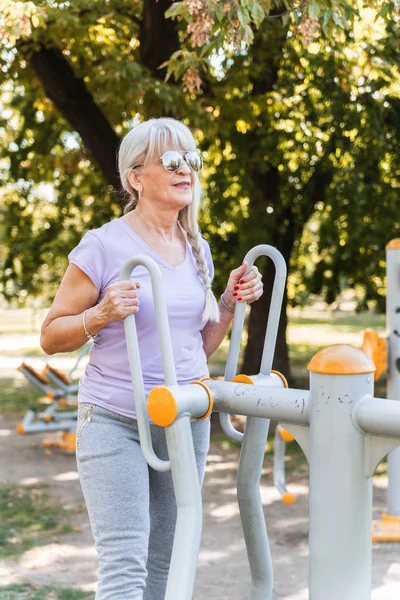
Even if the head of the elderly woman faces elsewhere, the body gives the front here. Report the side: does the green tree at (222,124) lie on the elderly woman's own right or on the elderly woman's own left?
on the elderly woman's own left

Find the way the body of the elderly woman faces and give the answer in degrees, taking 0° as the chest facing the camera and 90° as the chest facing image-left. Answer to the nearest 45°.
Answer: approximately 315°

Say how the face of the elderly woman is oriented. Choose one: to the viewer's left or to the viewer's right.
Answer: to the viewer's right

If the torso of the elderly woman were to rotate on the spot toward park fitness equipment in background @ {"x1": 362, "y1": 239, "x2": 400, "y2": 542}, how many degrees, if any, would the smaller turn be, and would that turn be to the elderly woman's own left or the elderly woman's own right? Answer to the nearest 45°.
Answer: approximately 90° to the elderly woman's own left

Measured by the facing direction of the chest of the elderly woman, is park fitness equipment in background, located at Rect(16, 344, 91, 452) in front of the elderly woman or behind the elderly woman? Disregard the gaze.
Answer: behind
